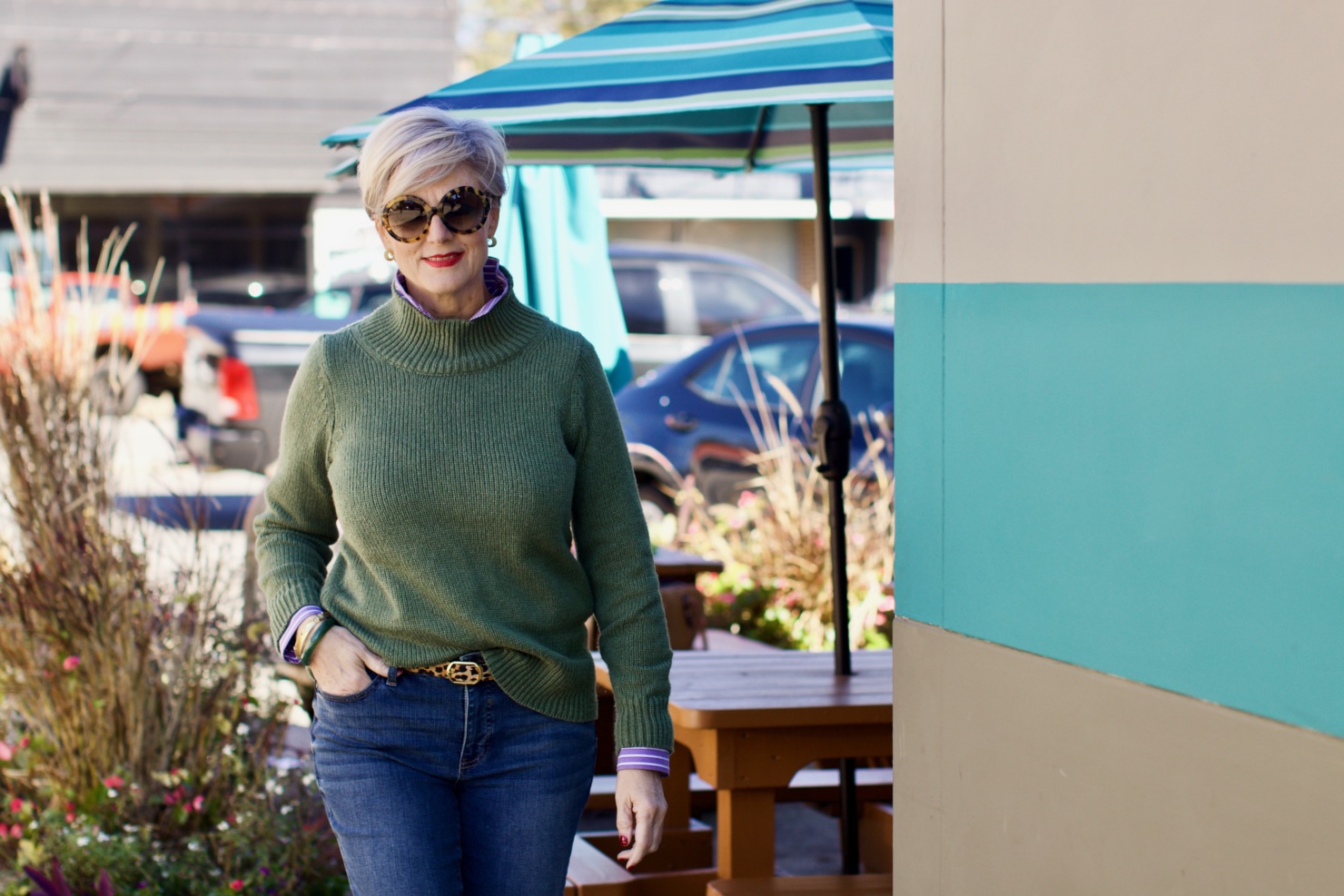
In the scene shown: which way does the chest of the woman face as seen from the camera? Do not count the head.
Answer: toward the camera

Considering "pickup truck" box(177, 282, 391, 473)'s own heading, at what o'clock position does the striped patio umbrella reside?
The striped patio umbrella is roughly at 4 o'clock from the pickup truck.

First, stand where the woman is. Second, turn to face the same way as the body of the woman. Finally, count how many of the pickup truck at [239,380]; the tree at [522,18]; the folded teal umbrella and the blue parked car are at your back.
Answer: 4

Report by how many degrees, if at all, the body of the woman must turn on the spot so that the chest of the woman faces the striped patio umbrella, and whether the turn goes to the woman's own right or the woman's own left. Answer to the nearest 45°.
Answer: approximately 135° to the woman's own left

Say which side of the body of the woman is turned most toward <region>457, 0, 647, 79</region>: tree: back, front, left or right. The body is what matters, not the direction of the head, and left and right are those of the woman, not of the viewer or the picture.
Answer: back

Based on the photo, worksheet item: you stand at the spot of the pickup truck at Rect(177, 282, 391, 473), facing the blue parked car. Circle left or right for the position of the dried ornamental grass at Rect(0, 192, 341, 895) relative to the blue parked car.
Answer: right

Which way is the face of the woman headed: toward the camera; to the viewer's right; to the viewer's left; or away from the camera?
toward the camera

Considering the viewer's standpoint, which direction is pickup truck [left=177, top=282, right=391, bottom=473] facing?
facing away from the viewer and to the right of the viewer

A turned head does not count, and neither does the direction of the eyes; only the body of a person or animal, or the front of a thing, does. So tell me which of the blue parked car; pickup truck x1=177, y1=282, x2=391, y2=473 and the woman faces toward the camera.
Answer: the woman
